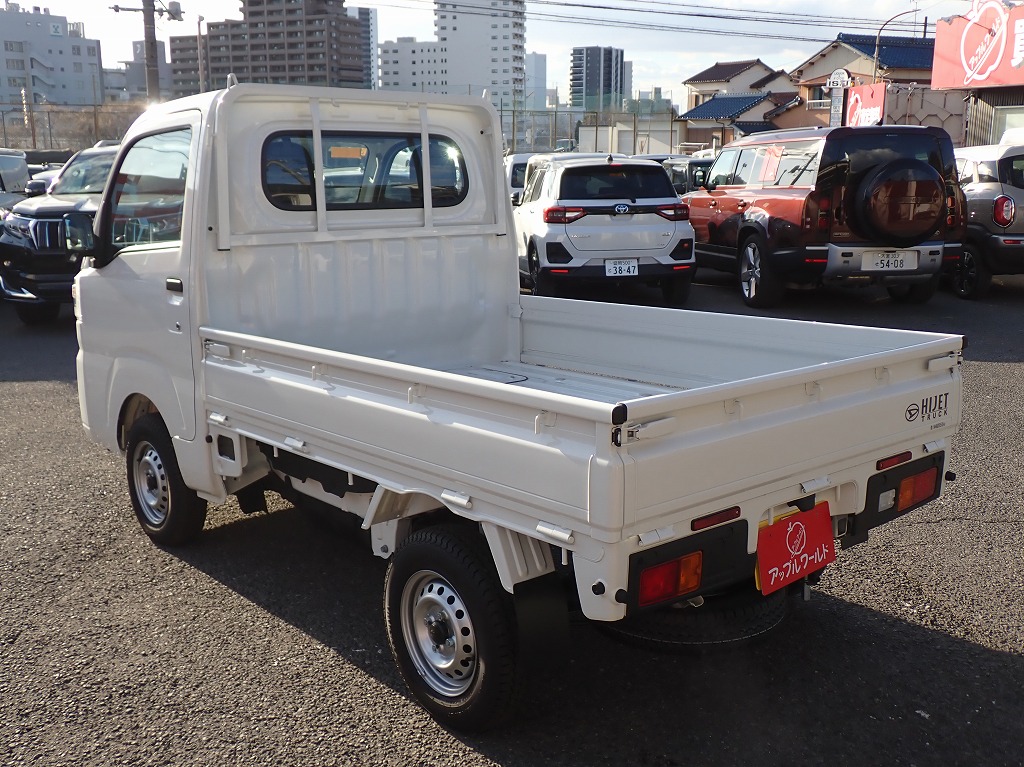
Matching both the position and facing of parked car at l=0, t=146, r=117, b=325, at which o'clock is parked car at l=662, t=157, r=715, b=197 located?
parked car at l=662, t=157, r=715, b=197 is roughly at 7 o'clock from parked car at l=0, t=146, r=117, b=325.

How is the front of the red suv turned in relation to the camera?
facing away from the viewer and to the left of the viewer

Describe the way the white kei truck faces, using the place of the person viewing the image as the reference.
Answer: facing away from the viewer and to the left of the viewer

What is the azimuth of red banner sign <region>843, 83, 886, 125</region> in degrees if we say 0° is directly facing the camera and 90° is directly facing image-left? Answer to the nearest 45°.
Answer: approximately 0°

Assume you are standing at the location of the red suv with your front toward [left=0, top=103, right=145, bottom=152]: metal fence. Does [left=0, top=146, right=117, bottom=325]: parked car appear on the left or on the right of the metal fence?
left

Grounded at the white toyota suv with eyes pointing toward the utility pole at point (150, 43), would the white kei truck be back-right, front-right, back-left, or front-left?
back-left

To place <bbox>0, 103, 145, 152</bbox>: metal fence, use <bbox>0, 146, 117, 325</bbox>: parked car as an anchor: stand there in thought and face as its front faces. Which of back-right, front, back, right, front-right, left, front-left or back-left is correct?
back-right

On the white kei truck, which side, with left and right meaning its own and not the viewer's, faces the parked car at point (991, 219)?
right

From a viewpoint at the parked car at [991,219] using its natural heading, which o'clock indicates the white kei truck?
The white kei truck is roughly at 8 o'clock from the parked car.

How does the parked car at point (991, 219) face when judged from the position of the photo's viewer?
facing away from the viewer and to the left of the viewer

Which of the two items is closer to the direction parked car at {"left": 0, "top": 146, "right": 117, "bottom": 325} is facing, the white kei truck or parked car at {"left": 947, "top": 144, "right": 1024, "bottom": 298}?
the white kei truck
